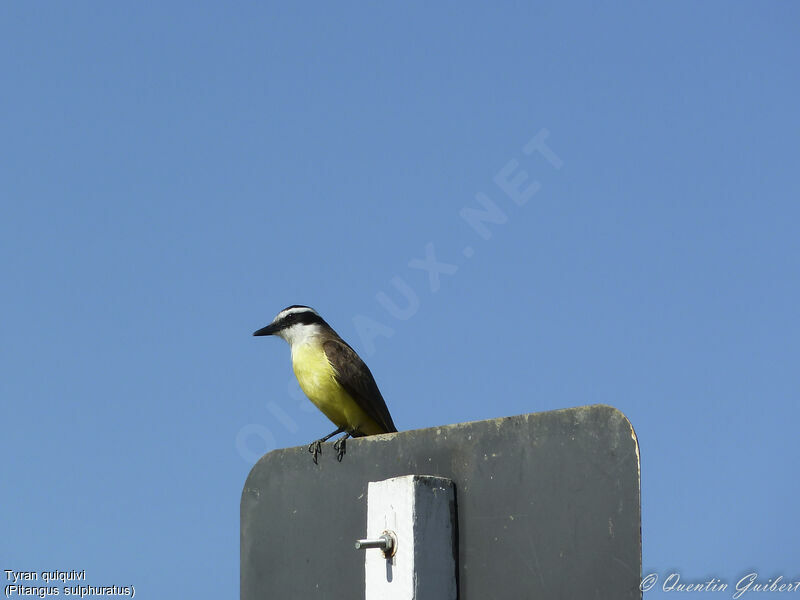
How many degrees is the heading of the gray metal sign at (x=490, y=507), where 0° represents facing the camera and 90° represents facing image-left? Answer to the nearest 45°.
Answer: approximately 225°
